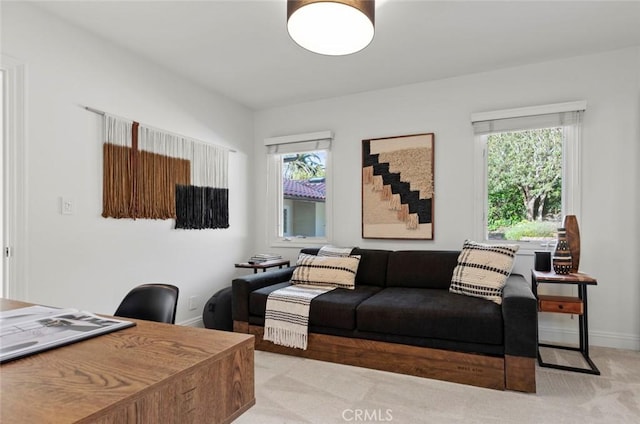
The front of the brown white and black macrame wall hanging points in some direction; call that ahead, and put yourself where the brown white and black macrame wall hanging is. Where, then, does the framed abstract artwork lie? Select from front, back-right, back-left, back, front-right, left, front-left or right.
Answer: front-left

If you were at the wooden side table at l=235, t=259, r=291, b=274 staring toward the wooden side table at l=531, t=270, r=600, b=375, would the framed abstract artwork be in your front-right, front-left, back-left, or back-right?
front-left

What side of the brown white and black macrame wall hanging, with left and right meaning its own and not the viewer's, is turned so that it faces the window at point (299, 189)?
left

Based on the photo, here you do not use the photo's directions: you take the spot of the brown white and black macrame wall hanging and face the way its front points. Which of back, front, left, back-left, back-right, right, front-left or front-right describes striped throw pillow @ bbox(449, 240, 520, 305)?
front

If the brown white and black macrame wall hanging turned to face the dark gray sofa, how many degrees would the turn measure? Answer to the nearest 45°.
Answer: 0° — it already faces it

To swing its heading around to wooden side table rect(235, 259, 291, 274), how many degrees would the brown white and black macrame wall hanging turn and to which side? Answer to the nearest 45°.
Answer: approximately 45° to its left

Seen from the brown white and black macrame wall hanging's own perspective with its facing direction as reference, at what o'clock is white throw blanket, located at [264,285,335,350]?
The white throw blanket is roughly at 12 o'clock from the brown white and black macrame wall hanging.

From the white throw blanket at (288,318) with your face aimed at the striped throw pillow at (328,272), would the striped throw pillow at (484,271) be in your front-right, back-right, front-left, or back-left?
front-right

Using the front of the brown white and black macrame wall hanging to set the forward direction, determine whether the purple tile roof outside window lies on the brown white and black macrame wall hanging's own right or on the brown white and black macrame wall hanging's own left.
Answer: on the brown white and black macrame wall hanging's own left

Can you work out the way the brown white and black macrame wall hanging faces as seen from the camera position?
facing the viewer and to the right of the viewer

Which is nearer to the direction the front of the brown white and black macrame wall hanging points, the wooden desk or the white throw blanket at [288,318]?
the white throw blanket

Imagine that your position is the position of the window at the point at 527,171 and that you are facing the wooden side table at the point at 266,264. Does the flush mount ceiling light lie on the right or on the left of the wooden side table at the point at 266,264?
left
